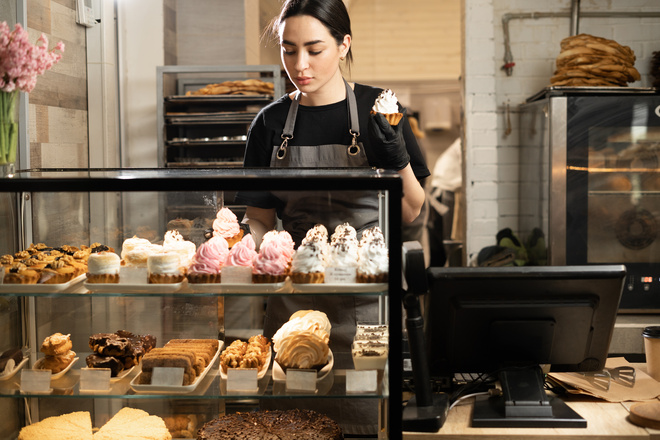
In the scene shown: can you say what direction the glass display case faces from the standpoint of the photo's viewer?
facing the viewer

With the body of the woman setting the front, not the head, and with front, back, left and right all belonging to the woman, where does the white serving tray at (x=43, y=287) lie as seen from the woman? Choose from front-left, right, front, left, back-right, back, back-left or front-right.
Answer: front-right

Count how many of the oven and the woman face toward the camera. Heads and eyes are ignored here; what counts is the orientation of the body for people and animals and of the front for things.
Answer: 2

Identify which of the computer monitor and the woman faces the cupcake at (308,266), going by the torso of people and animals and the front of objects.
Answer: the woman

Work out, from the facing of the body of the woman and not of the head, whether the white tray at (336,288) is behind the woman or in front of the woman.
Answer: in front

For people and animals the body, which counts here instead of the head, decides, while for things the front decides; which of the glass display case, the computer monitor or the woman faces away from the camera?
the computer monitor

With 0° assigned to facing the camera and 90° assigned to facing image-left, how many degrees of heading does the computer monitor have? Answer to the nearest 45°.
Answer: approximately 180°

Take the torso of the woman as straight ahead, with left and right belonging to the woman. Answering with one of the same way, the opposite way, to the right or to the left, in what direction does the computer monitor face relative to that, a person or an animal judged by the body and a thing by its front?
the opposite way

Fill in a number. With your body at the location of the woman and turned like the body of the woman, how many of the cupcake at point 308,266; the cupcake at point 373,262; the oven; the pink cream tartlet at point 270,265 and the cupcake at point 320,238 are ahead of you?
4

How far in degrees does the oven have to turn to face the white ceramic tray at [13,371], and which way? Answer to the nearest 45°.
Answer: approximately 45° to its right

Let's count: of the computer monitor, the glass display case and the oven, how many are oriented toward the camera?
2

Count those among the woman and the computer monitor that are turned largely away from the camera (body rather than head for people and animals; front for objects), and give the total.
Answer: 1

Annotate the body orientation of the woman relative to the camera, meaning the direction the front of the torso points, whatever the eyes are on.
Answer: toward the camera

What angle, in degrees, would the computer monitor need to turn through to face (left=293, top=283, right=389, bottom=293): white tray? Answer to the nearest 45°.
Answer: approximately 135° to its left
